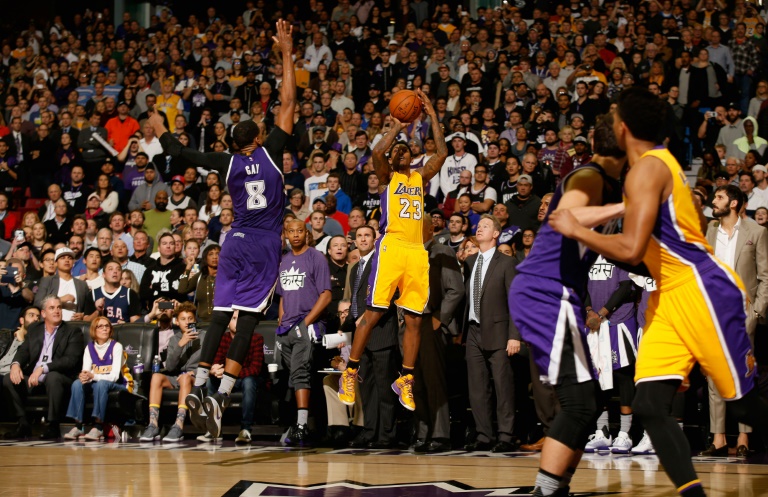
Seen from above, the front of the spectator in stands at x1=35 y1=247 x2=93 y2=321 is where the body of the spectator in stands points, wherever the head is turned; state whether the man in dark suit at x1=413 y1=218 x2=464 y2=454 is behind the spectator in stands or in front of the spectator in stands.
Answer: in front

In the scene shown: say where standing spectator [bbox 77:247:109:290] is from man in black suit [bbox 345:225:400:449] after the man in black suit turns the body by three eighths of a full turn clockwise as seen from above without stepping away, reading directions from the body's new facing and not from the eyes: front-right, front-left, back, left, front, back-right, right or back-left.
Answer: front-left

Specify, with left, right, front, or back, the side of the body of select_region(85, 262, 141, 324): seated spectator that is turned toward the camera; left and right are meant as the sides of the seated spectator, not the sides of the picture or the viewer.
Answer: front

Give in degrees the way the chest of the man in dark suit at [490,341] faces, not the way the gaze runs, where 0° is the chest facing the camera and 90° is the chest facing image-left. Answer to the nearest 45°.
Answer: approximately 45°

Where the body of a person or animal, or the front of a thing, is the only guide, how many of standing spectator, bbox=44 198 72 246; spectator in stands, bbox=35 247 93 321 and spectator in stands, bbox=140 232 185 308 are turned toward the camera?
3

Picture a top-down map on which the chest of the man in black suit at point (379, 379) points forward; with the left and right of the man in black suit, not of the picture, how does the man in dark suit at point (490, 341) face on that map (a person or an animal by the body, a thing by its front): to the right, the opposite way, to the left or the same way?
the same way

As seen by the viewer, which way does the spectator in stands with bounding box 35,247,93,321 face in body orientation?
toward the camera

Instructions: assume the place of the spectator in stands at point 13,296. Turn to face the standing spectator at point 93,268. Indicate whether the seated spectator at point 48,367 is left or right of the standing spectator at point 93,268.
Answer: right

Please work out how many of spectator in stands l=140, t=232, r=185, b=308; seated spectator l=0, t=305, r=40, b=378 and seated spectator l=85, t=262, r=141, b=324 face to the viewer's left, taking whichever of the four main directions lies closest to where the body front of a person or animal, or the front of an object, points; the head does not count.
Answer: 0

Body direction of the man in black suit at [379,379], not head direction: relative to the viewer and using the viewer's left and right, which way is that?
facing the viewer and to the left of the viewer

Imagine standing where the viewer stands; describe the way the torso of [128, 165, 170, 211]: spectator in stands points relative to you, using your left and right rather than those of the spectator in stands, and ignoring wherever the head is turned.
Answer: facing the viewer

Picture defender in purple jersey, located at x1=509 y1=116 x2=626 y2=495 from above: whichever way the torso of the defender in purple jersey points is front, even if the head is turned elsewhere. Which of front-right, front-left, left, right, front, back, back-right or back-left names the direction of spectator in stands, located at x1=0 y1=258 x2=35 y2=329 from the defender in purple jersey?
left

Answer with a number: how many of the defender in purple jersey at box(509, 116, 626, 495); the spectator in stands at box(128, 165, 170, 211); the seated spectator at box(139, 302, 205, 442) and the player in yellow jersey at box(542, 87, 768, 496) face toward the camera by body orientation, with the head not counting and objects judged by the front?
2
